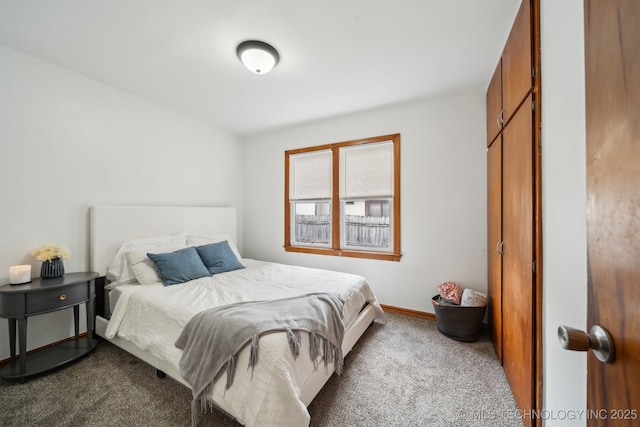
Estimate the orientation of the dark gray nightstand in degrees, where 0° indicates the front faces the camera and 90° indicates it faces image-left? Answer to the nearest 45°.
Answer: approximately 315°

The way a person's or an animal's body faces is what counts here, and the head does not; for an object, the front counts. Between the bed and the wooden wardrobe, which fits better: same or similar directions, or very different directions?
very different directions

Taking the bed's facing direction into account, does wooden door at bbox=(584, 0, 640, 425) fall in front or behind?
in front

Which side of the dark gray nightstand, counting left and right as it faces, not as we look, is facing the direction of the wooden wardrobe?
front

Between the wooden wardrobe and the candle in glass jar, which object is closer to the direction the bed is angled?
the wooden wardrobe

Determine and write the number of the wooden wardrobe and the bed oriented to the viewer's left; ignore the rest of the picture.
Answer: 1

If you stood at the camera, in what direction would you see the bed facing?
facing the viewer and to the right of the viewer

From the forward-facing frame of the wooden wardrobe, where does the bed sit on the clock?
The bed is roughly at 11 o'clock from the wooden wardrobe.

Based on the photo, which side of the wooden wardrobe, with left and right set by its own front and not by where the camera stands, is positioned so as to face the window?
front

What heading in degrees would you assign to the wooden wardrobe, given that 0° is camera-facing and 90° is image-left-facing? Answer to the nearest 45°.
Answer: approximately 90°

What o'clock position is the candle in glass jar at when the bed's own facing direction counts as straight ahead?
The candle in glass jar is roughly at 5 o'clock from the bed.
